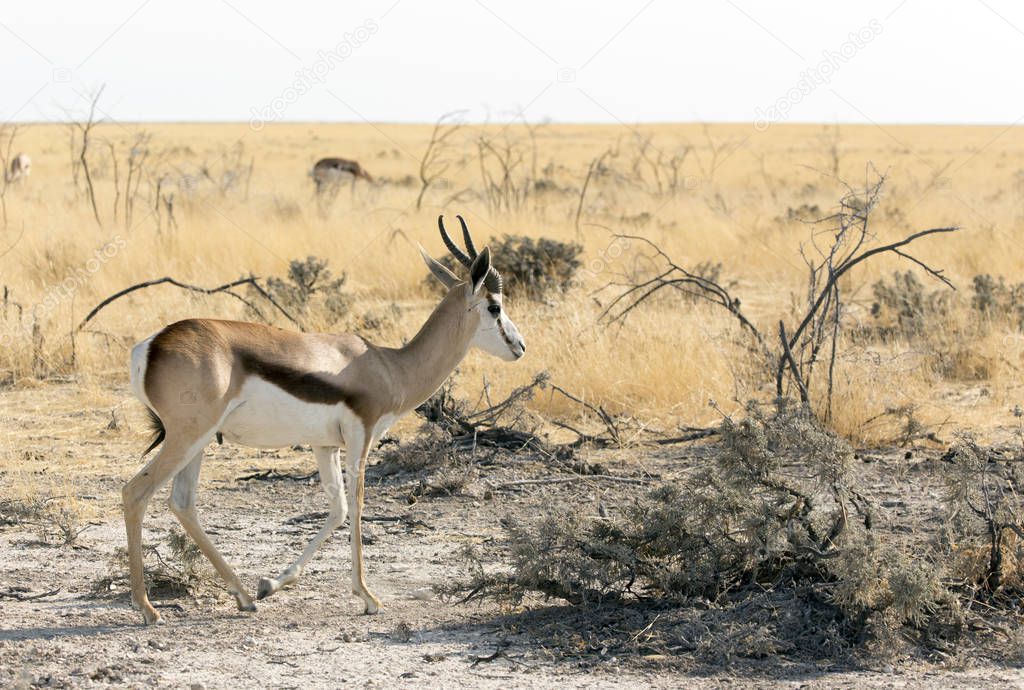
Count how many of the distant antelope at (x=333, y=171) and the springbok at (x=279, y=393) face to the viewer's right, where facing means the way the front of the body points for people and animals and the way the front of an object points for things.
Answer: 2

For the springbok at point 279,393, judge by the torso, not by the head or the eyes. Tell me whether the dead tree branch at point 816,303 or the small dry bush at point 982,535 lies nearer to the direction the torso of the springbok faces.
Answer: the small dry bush

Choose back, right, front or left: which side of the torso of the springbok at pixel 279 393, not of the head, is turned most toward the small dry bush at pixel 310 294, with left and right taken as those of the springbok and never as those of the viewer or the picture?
left

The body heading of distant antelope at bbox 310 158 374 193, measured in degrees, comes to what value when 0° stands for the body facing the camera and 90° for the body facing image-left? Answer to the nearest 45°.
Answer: approximately 270°

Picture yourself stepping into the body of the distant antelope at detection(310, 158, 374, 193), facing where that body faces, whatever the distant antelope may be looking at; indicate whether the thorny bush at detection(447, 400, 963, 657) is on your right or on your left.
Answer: on your right

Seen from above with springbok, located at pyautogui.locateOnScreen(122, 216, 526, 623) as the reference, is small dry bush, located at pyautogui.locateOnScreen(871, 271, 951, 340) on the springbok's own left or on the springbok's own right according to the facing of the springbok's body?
on the springbok's own left

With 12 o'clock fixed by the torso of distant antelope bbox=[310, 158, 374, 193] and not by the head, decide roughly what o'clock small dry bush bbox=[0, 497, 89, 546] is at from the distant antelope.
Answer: The small dry bush is roughly at 3 o'clock from the distant antelope.

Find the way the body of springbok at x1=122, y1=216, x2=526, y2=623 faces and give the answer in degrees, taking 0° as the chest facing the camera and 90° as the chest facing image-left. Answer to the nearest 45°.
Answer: approximately 270°

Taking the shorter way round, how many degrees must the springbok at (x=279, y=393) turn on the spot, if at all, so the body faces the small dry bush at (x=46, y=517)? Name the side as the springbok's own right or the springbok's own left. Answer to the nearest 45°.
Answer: approximately 135° to the springbok's own left

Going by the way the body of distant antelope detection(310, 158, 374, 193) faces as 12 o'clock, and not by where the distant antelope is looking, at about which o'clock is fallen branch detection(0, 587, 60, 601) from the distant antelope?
The fallen branch is roughly at 3 o'clock from the distant antelope.

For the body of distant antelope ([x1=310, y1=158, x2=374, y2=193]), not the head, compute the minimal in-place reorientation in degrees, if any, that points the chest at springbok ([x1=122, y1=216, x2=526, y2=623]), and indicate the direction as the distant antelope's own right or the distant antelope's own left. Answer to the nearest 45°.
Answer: approximately 90° to the distant antelope's own right

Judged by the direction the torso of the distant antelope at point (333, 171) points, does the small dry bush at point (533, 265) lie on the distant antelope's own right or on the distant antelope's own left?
on the distant antelope's own right
